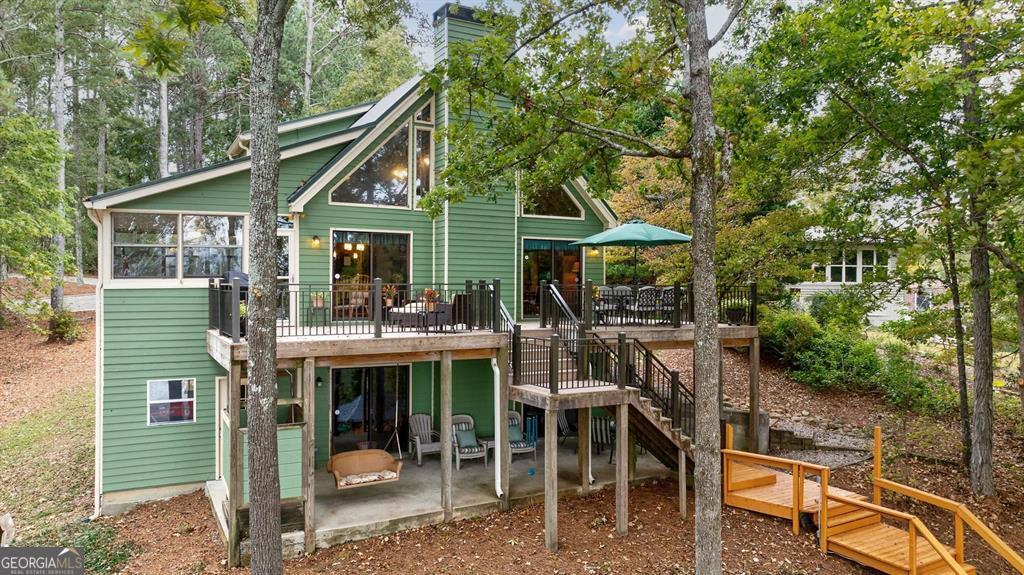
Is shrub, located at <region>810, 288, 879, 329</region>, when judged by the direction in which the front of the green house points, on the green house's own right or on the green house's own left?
on the green house's own left

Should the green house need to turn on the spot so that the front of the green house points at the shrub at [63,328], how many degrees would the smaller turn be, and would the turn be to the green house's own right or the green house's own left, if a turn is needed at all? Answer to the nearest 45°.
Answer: approximately 135° to the green house's own right

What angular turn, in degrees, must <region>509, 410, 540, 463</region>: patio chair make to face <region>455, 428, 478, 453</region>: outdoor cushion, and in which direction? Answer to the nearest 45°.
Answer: approximately 135° to its right

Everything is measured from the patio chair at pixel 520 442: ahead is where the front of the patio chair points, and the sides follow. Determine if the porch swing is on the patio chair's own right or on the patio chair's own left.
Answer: on the patio chair's own right

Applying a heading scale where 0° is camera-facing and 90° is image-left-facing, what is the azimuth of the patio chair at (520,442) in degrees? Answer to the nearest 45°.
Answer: approximately 315°

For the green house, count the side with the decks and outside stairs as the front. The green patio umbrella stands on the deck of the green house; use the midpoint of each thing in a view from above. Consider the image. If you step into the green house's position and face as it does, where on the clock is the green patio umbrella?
The green patio umbrella is roughly at 9 o'clock from the green house.

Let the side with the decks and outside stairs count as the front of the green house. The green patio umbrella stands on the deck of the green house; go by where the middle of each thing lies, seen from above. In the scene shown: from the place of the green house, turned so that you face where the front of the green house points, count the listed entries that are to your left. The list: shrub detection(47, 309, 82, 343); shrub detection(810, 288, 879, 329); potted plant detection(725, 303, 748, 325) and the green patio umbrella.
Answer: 3

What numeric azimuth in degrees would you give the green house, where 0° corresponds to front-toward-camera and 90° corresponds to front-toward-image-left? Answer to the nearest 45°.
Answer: approximately 0°

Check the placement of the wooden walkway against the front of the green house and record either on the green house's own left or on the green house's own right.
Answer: on the green house's own left
